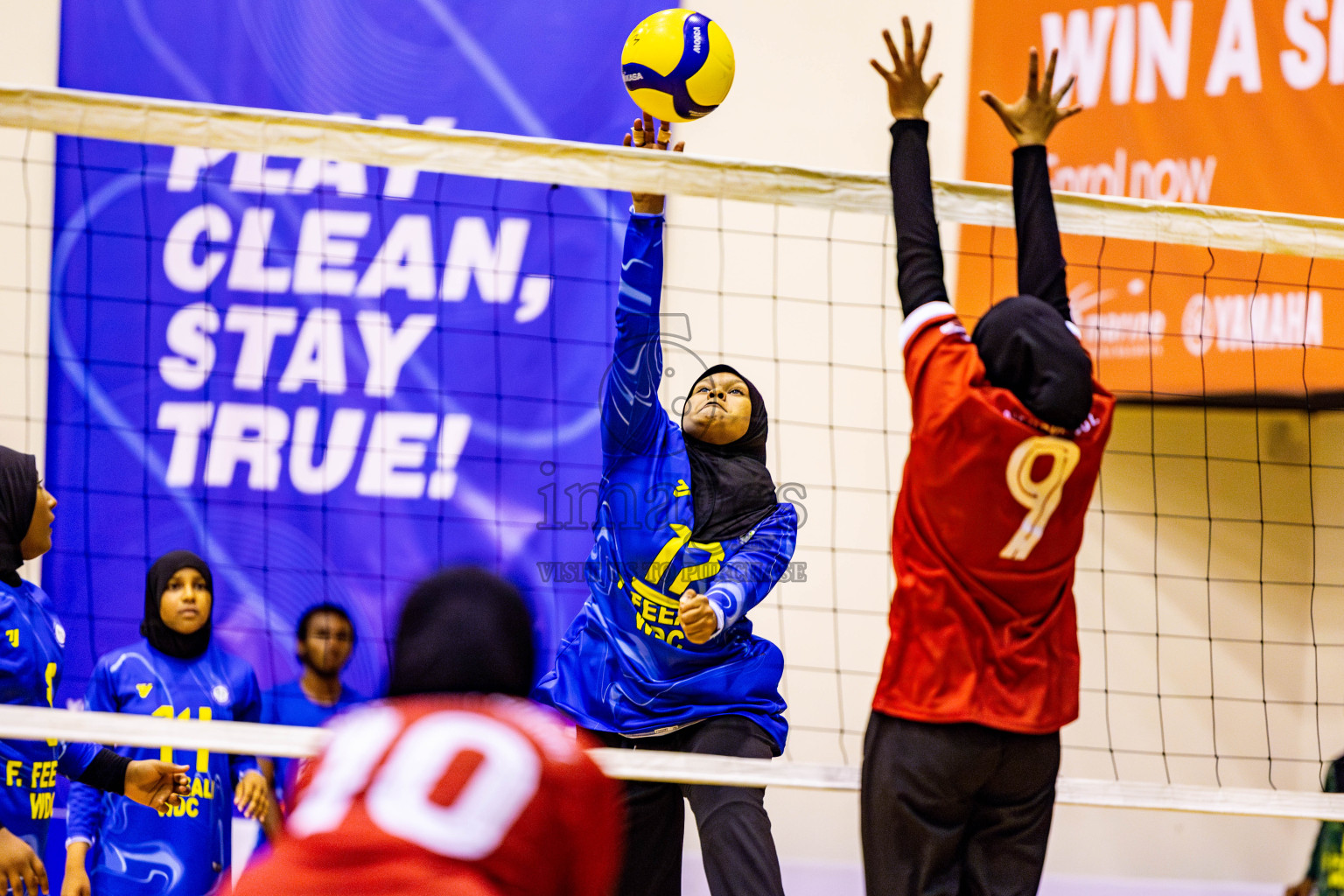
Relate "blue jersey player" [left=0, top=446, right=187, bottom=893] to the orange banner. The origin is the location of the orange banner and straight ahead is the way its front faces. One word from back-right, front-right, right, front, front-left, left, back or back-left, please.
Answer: front-right

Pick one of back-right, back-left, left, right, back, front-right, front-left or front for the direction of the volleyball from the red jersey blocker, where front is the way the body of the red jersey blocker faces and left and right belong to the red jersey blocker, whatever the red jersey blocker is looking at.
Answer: front-left

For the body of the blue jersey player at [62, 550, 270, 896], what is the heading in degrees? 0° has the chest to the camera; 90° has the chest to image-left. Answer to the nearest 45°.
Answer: approximately 0°

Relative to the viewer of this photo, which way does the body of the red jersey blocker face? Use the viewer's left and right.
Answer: facing away from the viewer

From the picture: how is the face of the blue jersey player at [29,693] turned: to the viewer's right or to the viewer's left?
to the viewer's right

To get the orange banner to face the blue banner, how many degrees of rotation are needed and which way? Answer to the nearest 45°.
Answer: approximately 90° to its right
